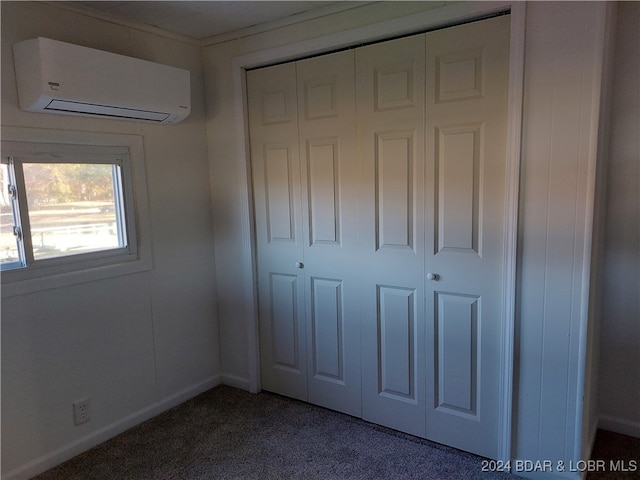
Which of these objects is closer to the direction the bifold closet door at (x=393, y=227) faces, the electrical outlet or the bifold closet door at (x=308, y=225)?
the electrical outlet

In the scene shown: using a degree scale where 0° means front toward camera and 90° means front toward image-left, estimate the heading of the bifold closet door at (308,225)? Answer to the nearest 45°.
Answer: approximately 45°

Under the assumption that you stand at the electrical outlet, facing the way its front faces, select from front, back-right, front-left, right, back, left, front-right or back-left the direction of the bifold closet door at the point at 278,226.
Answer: front-left

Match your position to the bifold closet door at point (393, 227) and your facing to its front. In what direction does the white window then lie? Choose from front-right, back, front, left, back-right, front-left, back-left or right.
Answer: front-right

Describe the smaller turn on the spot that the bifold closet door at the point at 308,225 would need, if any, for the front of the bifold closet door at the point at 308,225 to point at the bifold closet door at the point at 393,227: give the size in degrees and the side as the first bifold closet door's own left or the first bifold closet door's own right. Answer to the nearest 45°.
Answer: approximately 90° to the first bifold closet door's own left

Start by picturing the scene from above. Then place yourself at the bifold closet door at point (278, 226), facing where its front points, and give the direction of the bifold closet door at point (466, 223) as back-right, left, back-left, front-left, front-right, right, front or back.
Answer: left

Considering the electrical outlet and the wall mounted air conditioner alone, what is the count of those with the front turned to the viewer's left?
0

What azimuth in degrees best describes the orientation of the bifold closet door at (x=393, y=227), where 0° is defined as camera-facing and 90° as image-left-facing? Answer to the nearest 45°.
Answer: approximately 45°

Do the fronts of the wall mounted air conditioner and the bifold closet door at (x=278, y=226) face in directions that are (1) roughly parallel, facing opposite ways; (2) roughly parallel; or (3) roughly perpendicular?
roughly perpendicular

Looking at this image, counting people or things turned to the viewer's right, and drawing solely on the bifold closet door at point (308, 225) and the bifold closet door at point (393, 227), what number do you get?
0

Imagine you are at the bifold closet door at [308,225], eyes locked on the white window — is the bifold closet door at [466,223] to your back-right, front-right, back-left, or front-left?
back-left

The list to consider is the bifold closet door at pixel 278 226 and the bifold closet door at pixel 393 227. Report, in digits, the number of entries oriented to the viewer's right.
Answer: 0
